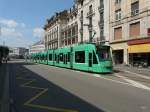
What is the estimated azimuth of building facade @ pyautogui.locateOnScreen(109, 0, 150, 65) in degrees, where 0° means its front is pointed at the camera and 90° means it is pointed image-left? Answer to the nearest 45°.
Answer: approximately 45°

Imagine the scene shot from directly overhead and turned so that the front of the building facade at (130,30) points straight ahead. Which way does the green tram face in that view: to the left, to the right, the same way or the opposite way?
to the left

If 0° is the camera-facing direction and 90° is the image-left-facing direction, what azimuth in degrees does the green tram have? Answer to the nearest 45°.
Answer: approximately 315°

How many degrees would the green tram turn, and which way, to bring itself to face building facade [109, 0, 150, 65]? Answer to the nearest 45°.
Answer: approximately 90° to its left

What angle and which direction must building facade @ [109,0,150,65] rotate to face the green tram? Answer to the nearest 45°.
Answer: approximately 45° to its right
